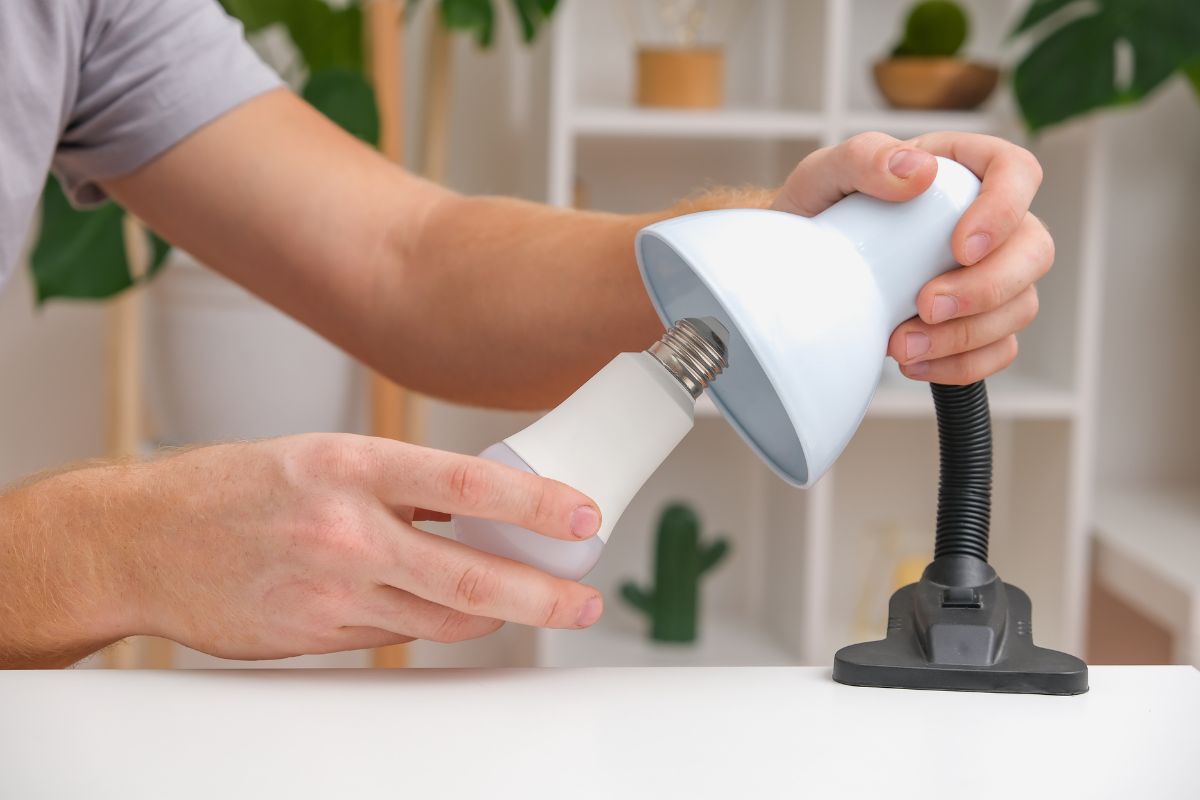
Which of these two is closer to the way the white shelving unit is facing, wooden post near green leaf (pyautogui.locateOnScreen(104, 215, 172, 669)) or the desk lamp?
the desk lamp

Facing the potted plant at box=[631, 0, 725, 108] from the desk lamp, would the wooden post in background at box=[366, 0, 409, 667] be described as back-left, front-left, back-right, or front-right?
front-left

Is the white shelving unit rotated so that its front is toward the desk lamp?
yes

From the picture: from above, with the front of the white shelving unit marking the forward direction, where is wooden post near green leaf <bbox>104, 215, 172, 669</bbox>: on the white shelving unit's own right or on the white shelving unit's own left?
on the white shelving unit's own right

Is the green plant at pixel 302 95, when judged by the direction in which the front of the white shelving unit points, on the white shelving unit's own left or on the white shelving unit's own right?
on the white shelving unit's own right

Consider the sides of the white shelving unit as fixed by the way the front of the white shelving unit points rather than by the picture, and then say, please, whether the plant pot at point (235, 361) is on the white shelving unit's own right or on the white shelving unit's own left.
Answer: on the white shelving unit's own right

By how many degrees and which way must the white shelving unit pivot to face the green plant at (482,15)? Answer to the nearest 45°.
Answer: approximately 45° to its right

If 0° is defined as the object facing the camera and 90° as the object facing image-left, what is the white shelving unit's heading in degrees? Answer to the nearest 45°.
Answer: approximately 0°
